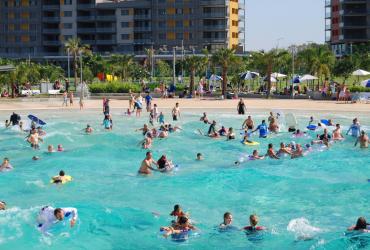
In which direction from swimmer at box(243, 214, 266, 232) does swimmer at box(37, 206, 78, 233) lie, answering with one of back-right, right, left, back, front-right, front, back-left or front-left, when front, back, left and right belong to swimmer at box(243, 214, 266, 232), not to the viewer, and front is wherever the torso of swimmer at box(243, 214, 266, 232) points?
left

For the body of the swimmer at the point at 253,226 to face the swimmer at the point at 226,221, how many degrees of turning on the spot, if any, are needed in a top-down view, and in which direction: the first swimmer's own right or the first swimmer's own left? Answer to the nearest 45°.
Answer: approximately 90° to the first swimmer's own left

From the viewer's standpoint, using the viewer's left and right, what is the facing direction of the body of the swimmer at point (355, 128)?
facing the viewer and to the left of the viewer

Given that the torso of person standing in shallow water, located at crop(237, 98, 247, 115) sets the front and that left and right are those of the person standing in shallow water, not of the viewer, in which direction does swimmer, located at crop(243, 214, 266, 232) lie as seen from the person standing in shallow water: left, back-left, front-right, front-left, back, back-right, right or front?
front

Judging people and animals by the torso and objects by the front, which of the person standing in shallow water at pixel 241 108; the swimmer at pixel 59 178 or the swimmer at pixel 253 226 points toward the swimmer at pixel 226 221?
the person standing in shallow water

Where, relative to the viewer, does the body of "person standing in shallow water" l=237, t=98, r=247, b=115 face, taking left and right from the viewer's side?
facing the viewer

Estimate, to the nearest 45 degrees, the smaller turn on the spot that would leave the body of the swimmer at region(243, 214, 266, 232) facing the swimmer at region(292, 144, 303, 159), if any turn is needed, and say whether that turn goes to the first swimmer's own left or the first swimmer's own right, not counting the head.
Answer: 0° — they already face them

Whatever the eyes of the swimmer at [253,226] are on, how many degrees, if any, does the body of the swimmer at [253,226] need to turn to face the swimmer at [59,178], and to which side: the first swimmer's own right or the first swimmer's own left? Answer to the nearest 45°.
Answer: approximately 45° to the first swimmer's own left
